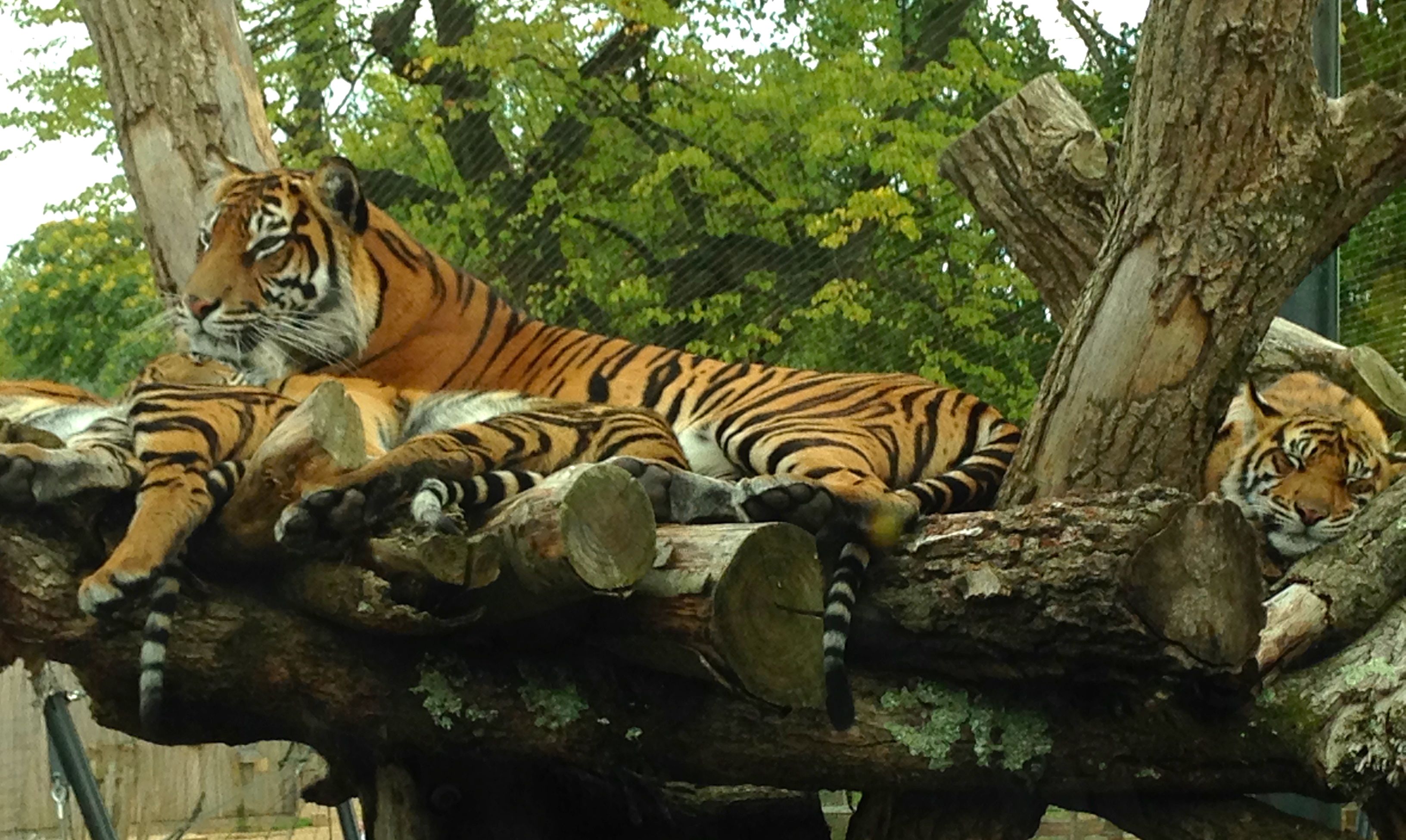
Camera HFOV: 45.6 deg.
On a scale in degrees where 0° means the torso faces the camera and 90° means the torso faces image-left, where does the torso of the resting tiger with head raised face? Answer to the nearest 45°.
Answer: approximately 90°

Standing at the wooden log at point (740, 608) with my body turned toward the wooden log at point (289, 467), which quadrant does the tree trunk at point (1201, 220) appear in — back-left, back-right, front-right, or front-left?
back-right

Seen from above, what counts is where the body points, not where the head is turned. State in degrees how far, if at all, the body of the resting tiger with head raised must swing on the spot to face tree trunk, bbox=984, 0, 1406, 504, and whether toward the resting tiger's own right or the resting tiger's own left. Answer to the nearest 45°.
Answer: approximately 135° to the resting tiger's own left

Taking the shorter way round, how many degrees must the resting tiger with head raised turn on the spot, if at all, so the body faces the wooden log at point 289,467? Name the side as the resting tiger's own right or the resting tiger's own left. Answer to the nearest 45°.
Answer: approximately 90° to the resting tiger's own left

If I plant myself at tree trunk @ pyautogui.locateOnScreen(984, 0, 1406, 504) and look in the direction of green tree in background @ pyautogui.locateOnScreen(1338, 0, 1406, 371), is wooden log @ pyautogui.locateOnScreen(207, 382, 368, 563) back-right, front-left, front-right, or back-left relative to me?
back-left

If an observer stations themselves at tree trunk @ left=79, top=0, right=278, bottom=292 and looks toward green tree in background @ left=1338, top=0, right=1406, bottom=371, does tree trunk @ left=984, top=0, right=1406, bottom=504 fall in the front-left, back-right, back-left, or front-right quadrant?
front-right

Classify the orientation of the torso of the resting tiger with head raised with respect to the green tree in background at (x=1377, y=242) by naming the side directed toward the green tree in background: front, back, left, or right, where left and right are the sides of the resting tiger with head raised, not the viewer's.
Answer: back

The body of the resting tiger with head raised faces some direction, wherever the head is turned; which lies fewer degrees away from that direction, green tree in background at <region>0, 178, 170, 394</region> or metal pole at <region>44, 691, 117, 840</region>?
the metal pole

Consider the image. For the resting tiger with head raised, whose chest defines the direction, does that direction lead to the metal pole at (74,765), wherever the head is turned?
yes

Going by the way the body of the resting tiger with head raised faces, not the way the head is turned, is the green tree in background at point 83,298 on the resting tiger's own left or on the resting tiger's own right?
on the resting tiger's own right
